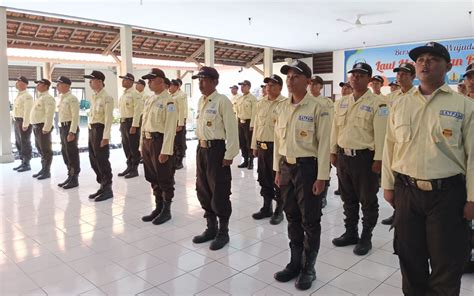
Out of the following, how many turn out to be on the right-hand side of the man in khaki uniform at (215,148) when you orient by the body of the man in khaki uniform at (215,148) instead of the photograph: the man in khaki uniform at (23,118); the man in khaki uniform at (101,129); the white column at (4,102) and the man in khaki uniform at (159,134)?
4

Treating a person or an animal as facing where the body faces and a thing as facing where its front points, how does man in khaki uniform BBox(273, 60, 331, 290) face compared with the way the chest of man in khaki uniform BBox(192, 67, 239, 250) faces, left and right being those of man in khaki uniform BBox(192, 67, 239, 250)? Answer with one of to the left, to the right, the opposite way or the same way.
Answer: the same way

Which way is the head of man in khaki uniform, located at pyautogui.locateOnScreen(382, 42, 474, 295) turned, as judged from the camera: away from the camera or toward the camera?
toward the camera

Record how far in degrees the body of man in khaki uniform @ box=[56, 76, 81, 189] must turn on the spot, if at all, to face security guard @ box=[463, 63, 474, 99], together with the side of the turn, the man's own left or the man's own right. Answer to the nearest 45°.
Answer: approximately 135° to the man's own left

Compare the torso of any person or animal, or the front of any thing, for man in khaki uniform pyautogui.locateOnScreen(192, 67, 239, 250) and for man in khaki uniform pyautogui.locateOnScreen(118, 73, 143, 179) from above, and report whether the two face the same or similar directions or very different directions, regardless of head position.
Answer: same or similar directions

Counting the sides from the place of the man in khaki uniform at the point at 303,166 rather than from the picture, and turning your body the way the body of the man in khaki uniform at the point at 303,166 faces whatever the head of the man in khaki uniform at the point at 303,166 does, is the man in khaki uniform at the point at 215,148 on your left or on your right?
on your right

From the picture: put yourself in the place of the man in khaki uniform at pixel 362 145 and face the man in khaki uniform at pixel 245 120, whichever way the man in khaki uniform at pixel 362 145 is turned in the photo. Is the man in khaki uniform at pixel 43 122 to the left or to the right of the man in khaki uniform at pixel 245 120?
left

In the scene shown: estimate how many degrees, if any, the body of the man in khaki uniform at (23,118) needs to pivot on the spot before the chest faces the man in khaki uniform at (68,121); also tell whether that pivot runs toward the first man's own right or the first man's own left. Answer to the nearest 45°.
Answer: approximately 90° to the first man's own left

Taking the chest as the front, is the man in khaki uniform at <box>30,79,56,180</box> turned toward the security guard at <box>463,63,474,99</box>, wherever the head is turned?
no

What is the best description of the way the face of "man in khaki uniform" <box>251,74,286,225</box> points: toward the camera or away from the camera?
toward the camera

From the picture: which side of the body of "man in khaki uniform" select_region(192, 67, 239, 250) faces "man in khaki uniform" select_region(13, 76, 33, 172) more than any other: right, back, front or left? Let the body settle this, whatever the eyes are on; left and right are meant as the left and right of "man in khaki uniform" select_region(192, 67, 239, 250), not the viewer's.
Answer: right
